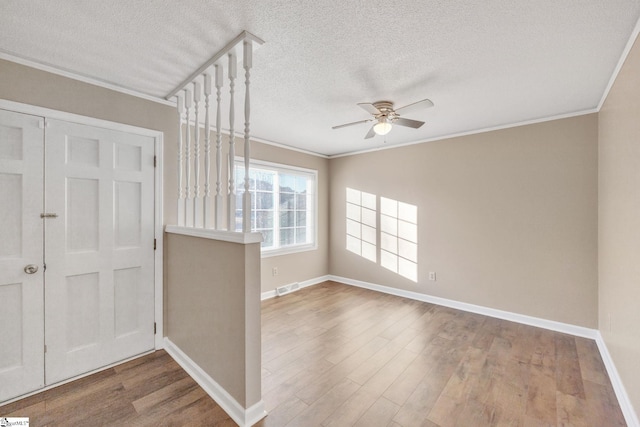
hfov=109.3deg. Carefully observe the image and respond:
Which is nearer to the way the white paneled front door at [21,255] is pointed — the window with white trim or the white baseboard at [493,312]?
the white baseboard

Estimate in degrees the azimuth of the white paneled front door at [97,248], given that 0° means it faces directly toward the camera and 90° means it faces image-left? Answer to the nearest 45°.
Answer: approximately 315°

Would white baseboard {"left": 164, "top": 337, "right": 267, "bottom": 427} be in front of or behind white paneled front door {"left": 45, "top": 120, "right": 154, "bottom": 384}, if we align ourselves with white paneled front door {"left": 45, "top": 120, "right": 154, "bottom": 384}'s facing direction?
in front

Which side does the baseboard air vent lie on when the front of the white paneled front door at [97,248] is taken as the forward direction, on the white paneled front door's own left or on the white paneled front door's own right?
on the white paneled front door's own left

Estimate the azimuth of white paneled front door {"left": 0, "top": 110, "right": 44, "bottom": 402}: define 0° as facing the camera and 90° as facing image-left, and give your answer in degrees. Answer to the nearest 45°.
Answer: approximately 315°

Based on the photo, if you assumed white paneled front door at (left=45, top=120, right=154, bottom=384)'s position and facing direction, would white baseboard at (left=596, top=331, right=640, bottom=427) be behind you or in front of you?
in front
